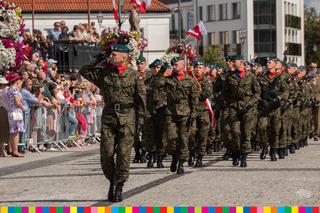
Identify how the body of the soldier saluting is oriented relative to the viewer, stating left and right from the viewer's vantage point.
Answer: facing the viewer

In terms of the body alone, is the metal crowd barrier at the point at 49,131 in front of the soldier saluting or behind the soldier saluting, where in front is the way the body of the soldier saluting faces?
behind

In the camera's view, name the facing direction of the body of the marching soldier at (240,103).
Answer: toward the camera

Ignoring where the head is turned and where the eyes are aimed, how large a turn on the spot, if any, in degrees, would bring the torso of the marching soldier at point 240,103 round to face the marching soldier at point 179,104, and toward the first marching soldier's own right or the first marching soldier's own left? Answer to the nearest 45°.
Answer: approximately 45° to the first marching soldier's own right

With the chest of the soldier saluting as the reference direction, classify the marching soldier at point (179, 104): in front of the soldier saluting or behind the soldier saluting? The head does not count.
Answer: behind

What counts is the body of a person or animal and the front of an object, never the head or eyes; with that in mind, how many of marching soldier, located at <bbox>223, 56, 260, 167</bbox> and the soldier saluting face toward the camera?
2
